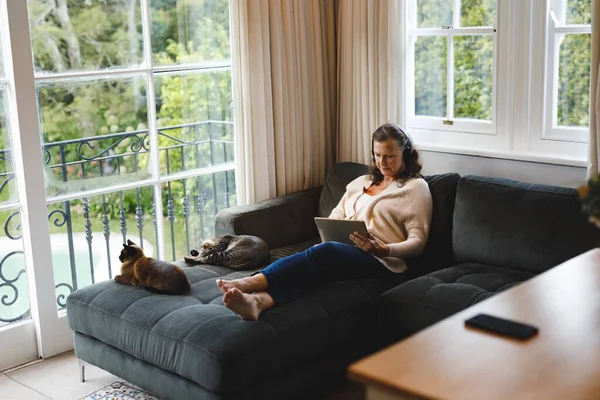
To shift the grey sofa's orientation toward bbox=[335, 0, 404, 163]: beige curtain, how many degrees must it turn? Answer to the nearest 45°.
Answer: approximately 135° to its right

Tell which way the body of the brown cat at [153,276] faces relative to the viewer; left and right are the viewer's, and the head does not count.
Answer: facing away from the viewer and to the left of the viewer

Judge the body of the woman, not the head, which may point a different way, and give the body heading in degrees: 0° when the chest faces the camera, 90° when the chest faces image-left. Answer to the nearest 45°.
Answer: approximately 45°

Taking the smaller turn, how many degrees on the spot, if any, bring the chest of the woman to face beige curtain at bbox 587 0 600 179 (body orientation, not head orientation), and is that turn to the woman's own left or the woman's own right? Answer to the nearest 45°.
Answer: approximately 135° to the woman's own left

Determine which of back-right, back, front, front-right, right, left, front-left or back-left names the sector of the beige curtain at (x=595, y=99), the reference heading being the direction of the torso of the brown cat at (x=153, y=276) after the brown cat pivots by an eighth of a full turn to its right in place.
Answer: right

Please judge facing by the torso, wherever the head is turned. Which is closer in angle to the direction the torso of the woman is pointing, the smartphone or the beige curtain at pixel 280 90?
the smartphone

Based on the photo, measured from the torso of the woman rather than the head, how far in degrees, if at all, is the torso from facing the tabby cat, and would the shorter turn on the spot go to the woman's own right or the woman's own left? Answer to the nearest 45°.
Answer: approximately 45° to the woman's own right
